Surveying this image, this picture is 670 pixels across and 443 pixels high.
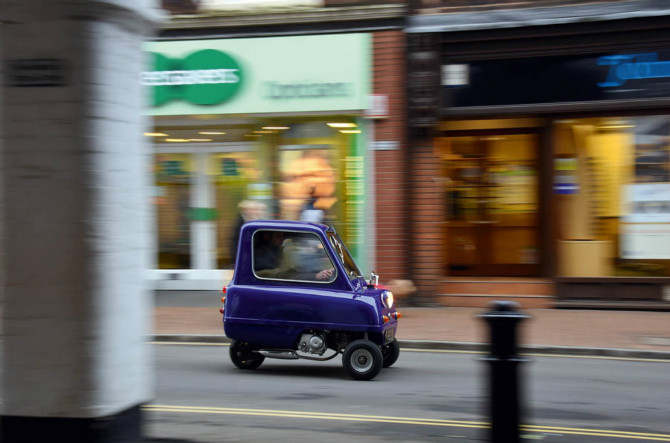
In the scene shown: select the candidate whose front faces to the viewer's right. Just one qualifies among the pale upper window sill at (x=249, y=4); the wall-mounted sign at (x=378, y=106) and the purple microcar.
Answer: the purple microcar

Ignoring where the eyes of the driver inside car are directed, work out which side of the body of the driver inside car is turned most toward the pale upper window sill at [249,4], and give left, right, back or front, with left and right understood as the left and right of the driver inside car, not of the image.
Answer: left

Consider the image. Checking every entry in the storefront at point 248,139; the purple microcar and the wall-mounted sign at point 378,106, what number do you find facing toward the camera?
2

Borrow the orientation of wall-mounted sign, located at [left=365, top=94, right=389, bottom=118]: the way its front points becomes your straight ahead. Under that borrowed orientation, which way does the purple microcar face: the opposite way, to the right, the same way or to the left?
to the left

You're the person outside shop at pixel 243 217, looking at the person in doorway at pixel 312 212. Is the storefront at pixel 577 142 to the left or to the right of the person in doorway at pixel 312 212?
right

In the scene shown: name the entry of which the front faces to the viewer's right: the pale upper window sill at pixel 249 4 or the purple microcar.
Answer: the purple microcar

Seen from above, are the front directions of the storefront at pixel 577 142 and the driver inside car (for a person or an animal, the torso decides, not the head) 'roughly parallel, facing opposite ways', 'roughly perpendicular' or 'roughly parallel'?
roughly perpendicular

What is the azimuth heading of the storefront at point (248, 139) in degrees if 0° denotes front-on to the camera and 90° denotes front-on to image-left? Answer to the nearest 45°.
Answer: approximately 0°

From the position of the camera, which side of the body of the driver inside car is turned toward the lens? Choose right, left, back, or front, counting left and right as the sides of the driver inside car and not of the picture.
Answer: right

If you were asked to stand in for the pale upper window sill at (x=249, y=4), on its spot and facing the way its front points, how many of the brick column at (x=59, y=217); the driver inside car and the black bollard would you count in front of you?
3

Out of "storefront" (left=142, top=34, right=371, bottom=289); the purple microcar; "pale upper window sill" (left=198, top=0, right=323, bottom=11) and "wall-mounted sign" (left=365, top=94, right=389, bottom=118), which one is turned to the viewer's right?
the purple microcar
